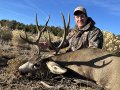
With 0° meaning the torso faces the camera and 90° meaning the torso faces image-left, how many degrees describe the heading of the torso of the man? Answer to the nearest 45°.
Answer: approximately 45°

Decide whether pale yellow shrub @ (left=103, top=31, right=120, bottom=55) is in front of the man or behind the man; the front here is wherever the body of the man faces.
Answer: behind
